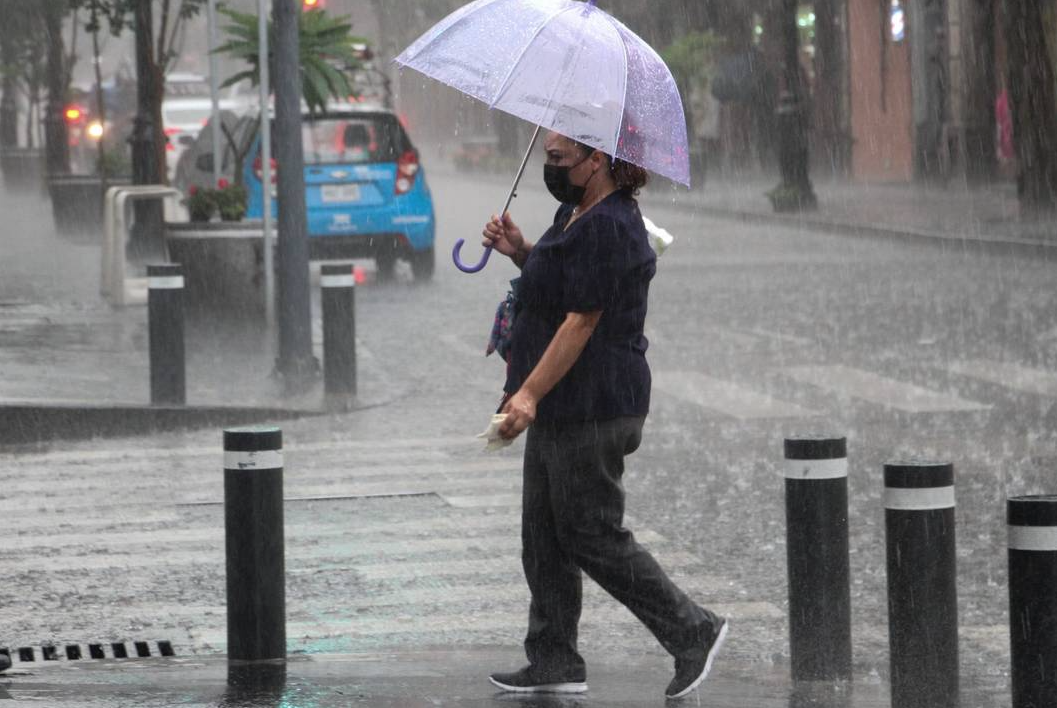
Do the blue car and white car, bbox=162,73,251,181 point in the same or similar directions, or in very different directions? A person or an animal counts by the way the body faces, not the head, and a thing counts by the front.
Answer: same or similar directions

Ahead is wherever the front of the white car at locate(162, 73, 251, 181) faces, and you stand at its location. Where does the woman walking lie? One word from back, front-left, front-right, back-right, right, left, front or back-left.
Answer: back

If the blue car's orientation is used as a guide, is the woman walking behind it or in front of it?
behind

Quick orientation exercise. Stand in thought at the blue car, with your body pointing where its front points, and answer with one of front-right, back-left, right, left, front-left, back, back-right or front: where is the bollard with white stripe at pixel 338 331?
back

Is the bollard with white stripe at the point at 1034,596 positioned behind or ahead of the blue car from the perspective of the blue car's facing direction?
behind

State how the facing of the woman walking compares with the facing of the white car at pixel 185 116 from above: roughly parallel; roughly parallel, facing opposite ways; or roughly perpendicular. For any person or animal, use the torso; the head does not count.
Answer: roughly perpendicular

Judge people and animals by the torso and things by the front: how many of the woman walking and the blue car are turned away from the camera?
1

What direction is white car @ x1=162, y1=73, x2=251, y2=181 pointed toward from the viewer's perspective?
away from the camera

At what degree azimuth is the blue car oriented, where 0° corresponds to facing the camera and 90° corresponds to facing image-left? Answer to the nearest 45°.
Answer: approximately 180°
